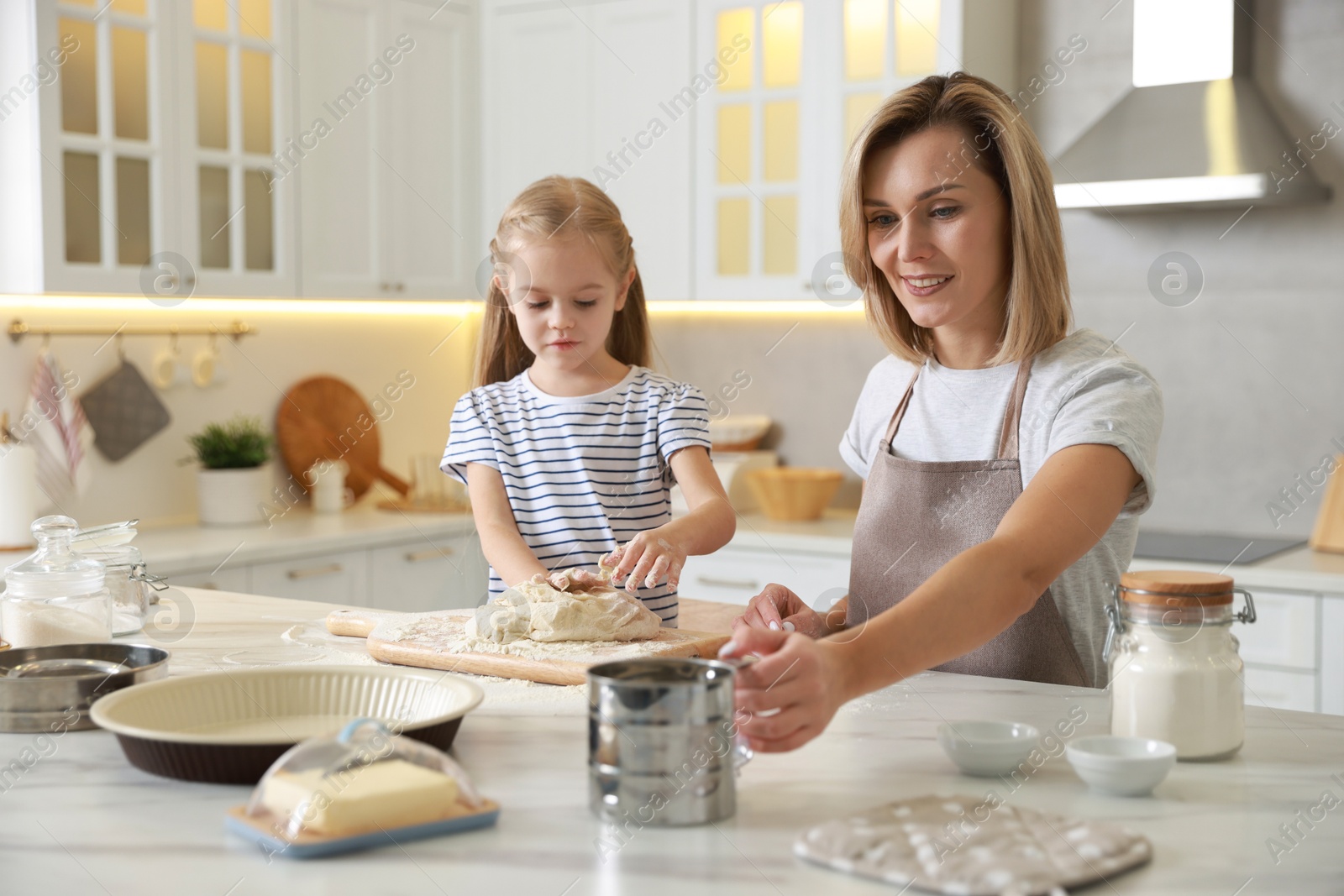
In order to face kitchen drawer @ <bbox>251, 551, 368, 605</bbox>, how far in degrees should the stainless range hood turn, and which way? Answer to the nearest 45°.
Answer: approximately 45° to its right

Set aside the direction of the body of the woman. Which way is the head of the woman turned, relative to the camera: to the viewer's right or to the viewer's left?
to the viewer's left

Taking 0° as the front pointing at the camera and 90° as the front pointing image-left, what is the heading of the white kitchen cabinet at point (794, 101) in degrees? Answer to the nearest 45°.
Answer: approximately 45°

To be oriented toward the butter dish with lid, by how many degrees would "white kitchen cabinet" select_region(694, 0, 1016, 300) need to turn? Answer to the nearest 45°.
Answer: approximately 45° to its left

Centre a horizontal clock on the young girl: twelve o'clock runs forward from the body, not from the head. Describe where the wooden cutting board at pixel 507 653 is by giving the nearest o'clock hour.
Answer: The wooden cutting board is roughly at 12 o'clock from the young girl.
